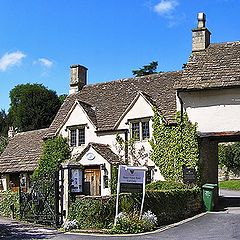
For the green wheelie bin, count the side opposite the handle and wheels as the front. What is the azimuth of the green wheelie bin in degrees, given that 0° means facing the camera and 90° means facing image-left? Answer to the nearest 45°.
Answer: approximately 45°

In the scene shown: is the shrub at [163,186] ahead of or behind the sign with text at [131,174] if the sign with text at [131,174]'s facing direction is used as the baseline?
behind

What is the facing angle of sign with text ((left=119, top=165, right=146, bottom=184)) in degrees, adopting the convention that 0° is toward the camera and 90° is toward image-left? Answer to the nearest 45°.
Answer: approximately 0°

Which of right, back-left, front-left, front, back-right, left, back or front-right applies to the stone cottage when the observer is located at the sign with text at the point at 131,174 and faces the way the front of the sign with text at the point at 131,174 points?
back

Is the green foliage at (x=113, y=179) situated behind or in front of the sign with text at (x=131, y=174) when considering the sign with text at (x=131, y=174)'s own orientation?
behind

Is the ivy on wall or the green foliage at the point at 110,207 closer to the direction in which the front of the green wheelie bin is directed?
the green foliage

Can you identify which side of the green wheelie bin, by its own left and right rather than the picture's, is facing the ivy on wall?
right
